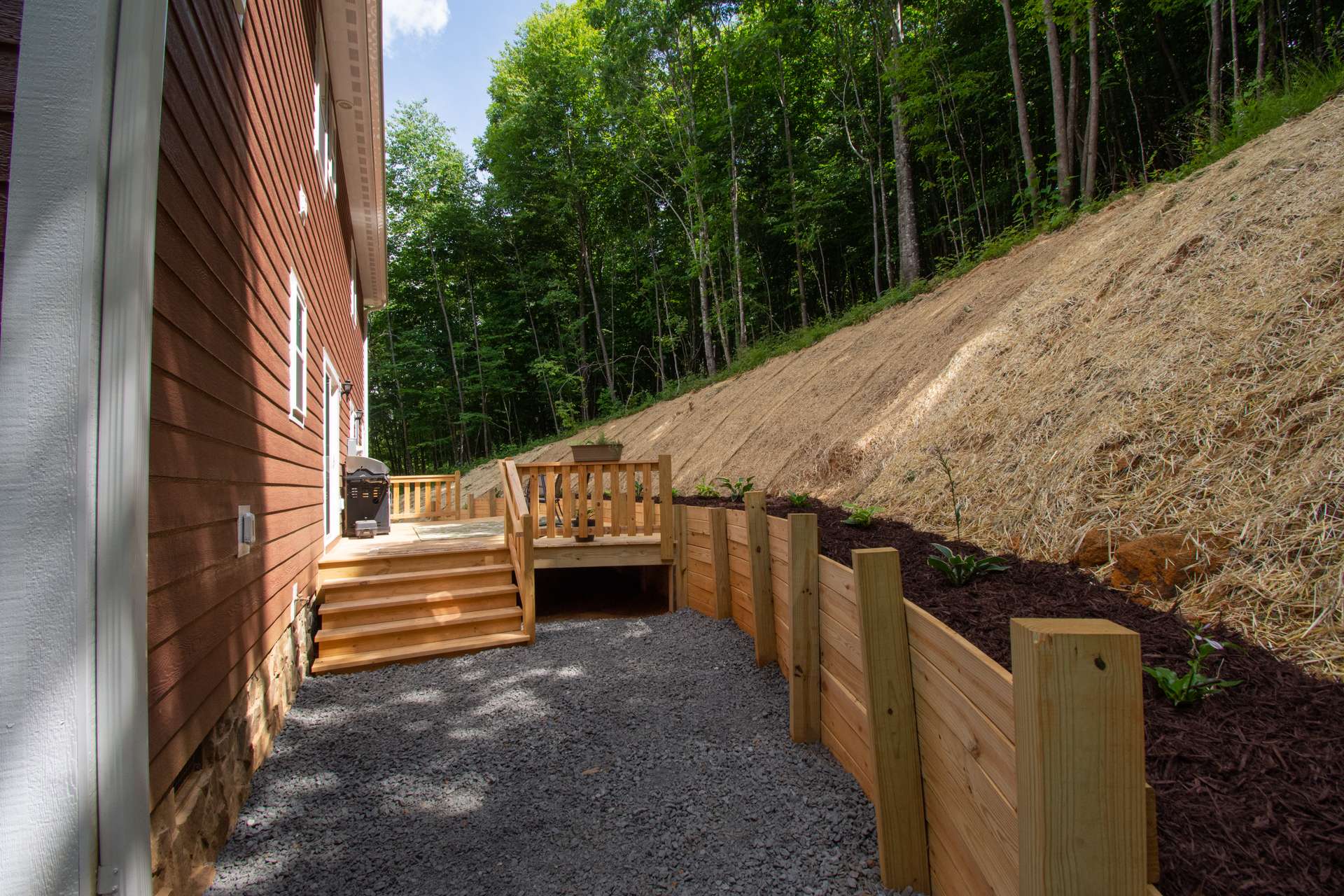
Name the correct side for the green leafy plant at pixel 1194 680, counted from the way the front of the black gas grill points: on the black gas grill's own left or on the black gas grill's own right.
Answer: on the black gas grill's own right

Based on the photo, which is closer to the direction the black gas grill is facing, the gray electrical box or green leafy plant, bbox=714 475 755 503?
the green leafy plant

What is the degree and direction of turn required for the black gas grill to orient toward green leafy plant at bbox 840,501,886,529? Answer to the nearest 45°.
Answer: approximately 45° to its right

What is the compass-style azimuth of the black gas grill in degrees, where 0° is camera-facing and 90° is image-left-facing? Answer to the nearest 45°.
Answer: approximately 270°

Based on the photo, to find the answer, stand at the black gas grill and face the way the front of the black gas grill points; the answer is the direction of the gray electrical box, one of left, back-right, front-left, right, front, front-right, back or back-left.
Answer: right

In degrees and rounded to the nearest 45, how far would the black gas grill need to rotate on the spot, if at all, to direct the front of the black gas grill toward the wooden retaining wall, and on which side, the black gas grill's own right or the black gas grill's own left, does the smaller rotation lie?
approximately 90° to the black gas grill's own right

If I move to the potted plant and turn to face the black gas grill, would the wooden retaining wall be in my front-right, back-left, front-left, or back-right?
back-left

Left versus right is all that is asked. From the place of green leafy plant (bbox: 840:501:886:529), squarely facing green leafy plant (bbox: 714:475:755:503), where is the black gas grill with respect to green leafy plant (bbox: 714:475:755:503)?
left

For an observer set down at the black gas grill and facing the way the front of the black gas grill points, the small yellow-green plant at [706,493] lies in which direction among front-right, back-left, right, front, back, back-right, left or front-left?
front-right

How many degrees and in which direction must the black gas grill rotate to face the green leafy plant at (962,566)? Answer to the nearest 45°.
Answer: approximately 90° to its right

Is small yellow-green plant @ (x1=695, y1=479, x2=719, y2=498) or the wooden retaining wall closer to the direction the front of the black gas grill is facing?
the small yellow-green plant
